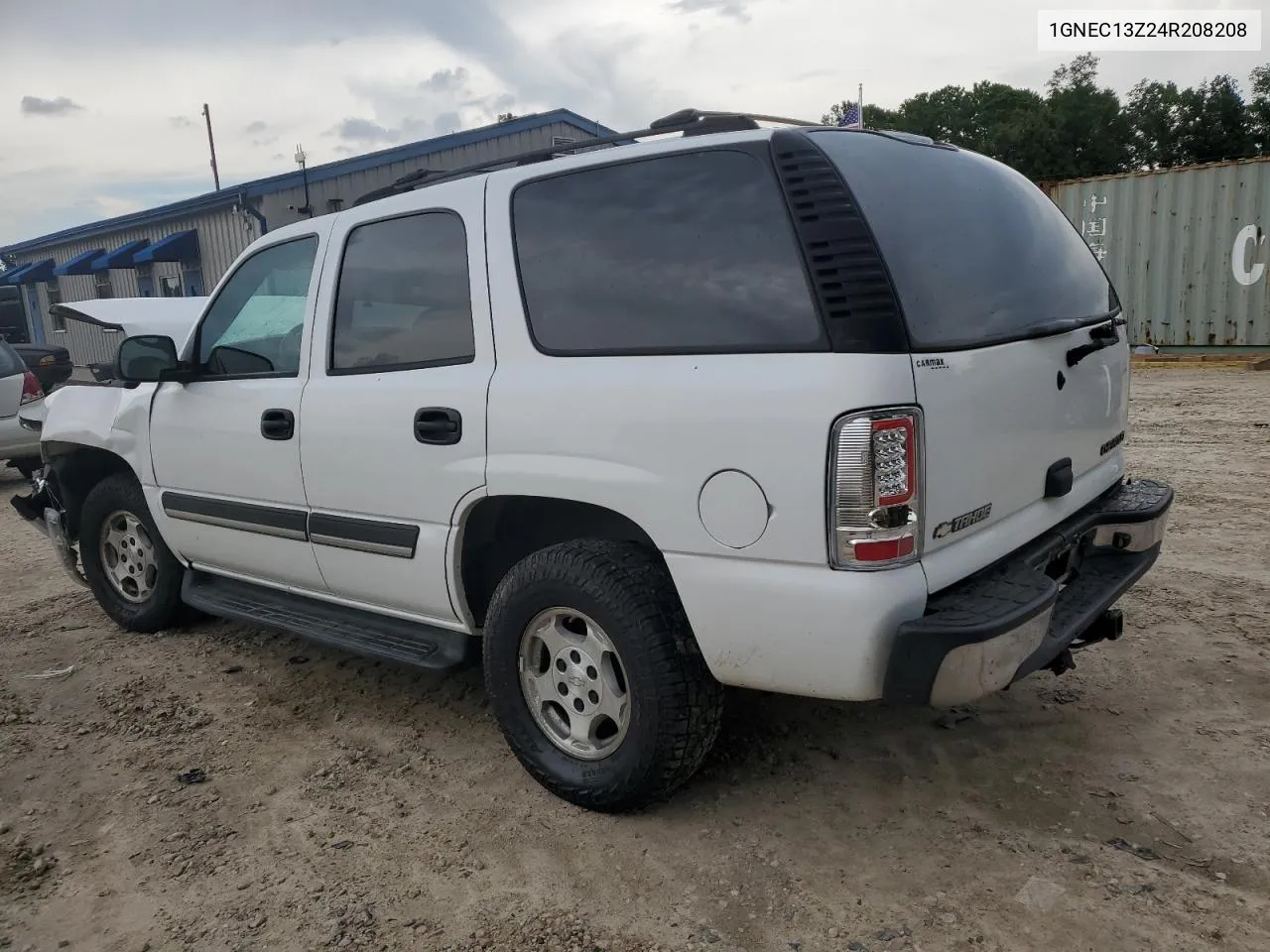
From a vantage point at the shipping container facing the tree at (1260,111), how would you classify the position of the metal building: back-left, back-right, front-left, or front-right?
back-left

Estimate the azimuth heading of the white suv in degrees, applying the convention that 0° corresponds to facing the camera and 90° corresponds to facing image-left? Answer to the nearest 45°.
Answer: approximately 135°

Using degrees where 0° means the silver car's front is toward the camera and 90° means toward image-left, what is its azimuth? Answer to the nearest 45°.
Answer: approximately 135°

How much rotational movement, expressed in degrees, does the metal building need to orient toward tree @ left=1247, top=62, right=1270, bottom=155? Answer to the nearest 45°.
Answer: approximately 135° to its left

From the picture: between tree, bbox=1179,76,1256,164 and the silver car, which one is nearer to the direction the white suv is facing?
the silver car

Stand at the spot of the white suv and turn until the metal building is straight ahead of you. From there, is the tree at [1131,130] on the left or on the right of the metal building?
right

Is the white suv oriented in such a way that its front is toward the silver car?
yes

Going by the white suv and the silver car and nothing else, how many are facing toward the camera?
0

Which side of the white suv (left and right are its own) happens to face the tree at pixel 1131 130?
right

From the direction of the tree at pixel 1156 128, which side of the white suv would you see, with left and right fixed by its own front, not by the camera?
right

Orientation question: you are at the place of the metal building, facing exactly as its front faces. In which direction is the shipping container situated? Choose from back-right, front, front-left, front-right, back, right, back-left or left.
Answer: left
